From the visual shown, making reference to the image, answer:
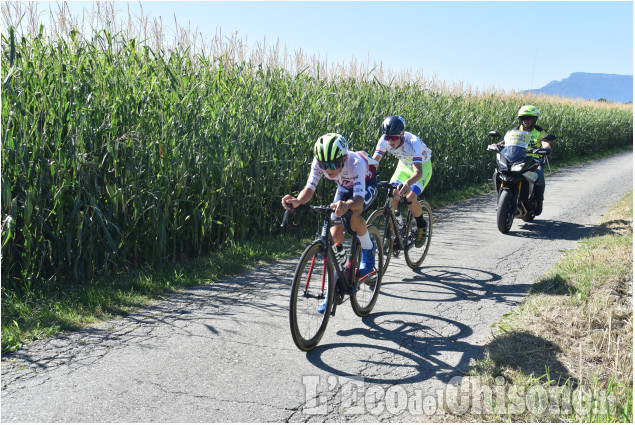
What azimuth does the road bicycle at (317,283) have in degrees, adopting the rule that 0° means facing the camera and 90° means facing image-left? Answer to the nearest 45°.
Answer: approximately 45°

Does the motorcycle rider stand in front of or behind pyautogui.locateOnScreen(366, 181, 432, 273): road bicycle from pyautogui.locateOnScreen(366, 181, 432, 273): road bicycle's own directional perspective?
behind

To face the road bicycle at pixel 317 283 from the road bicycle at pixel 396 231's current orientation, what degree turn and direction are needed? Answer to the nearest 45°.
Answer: approximately 45° to its left

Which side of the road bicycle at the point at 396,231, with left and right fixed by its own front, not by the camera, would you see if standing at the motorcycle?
back

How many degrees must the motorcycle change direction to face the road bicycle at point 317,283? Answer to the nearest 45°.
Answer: approximately 45° to its left

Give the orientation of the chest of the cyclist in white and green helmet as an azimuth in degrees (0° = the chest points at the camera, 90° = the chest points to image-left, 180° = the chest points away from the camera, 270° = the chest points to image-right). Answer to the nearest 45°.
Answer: approximately 45°

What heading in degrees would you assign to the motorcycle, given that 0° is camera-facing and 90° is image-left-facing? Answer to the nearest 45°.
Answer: approximately 45°

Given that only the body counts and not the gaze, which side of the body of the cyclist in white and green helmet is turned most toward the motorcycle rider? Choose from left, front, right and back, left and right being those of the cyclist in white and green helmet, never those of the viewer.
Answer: back
